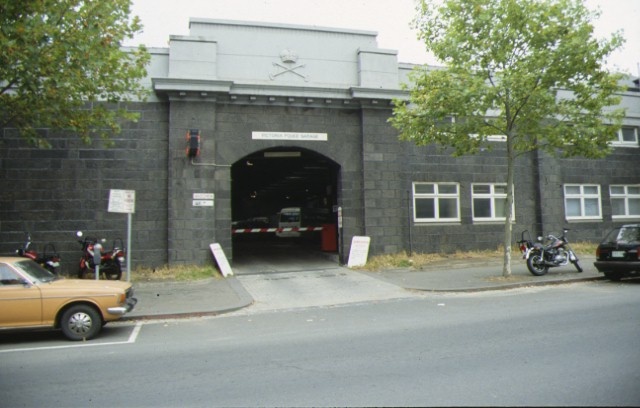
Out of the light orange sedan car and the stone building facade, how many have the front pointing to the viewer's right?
1

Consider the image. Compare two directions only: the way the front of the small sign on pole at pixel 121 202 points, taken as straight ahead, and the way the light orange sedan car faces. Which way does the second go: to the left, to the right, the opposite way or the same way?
to the left

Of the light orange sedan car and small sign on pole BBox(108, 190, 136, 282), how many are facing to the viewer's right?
1

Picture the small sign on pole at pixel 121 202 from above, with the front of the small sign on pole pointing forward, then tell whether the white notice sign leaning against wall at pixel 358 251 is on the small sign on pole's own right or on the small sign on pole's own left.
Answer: on the small sign on pole's own left

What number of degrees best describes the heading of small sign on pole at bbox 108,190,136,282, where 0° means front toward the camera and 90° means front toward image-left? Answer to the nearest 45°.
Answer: approximately 0°

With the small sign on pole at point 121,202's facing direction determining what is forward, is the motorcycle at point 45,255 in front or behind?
behind

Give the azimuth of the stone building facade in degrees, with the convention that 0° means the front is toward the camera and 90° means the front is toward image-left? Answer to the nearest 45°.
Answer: approximately 0°

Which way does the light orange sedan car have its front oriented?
to the viewer's right
